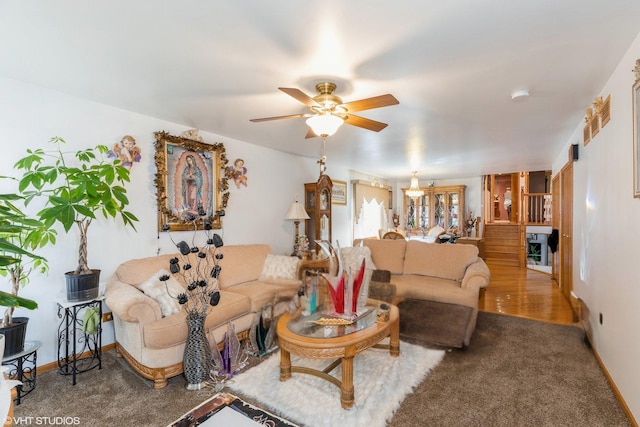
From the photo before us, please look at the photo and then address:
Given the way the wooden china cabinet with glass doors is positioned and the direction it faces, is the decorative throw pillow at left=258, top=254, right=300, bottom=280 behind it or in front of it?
in front

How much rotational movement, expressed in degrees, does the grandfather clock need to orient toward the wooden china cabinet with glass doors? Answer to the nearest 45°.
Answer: approximately 90° to its left

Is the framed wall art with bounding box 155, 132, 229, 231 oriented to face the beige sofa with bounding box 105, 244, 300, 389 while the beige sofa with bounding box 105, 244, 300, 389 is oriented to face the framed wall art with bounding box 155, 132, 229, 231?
no

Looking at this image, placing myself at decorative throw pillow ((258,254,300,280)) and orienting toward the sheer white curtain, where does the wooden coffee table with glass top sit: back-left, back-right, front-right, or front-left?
back-right

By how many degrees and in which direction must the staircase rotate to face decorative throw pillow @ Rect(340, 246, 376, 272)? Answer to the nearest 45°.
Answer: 0° — it already faces it

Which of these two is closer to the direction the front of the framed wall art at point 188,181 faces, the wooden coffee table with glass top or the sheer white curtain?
the wooden coffee table with glass top

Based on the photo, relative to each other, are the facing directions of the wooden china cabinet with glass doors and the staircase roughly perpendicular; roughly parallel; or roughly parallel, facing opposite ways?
roughly parallel

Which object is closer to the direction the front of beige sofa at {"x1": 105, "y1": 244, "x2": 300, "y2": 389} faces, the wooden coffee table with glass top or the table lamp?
the wooden coffee table with glass top

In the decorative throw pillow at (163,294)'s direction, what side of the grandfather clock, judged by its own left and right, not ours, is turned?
right

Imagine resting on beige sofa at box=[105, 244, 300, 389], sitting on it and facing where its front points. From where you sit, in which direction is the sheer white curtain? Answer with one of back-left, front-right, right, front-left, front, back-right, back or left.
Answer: left

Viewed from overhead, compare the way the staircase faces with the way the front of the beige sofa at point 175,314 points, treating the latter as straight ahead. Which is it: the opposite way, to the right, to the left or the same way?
to the right

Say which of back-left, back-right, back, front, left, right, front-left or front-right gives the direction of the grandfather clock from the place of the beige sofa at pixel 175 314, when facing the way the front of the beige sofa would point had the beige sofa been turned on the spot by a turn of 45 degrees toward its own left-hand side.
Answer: front-left

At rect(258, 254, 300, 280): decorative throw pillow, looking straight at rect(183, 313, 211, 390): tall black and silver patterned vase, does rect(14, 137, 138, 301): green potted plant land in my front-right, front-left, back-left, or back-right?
front-right

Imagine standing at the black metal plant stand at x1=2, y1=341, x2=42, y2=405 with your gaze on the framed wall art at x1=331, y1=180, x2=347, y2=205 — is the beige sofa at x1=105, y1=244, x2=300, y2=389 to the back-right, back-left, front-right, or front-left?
front-right

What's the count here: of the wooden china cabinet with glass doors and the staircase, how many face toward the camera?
2

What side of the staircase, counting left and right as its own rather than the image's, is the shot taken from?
front

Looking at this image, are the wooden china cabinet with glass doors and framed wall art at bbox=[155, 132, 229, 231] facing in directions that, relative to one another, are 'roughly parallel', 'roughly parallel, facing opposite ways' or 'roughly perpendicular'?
roughly perpendicular

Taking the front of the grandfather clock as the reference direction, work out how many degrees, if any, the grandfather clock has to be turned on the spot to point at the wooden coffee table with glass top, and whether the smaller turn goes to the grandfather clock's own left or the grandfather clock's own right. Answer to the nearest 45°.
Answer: approximately 45° to the grandfather clock's own right

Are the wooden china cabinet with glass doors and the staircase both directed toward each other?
no

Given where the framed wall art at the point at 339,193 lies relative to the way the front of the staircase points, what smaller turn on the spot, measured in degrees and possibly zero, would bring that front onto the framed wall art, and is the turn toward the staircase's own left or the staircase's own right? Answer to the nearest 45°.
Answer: approximately 45° to the staircase's own right
